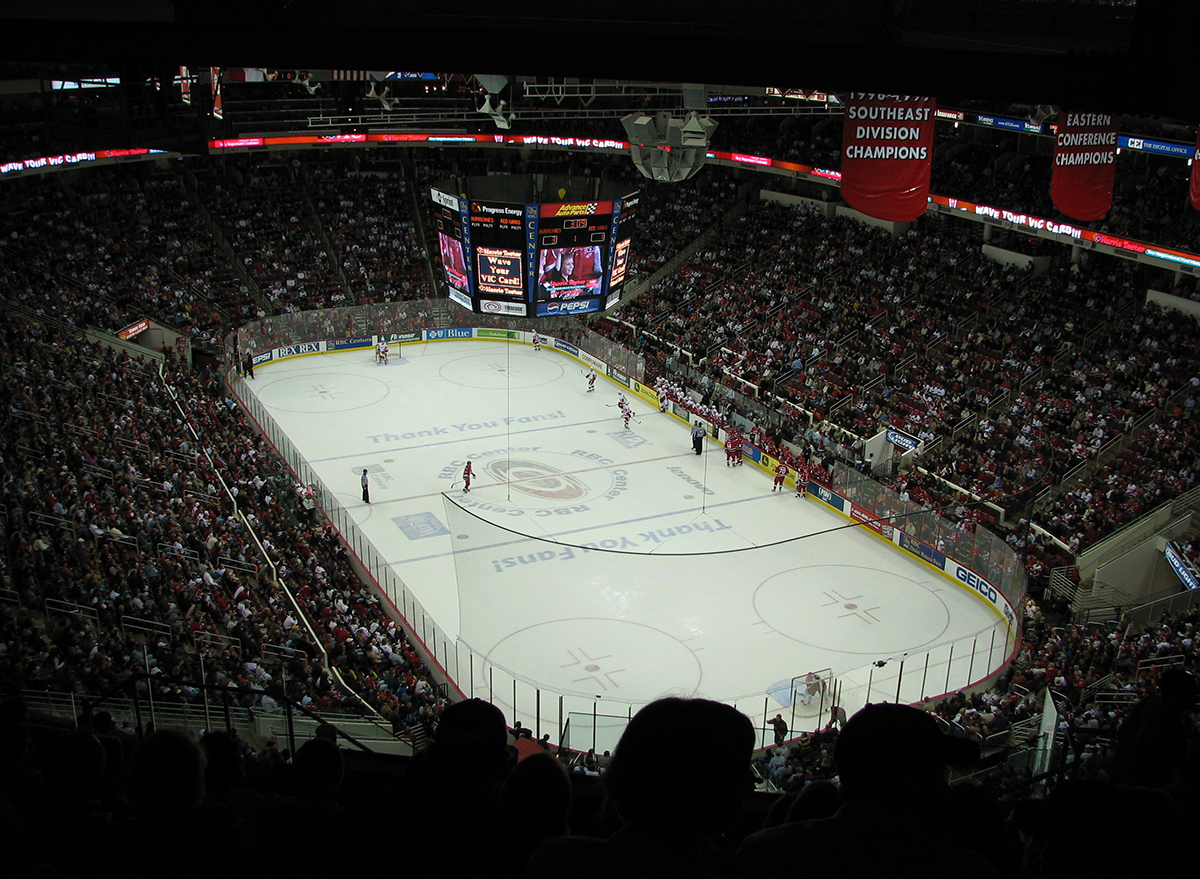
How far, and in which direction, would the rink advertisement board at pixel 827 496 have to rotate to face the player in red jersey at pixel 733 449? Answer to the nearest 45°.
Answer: approximately 90° to its right

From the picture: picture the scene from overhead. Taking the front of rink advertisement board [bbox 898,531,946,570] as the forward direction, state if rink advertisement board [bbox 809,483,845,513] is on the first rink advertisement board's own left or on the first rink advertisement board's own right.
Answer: on the first rink advertisement board's own right

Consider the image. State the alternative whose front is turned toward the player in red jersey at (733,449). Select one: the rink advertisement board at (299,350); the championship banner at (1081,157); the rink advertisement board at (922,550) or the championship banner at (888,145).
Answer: the rink advertisement board at (299,350)

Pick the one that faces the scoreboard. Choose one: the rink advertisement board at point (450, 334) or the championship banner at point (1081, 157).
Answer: the rink advertisement board

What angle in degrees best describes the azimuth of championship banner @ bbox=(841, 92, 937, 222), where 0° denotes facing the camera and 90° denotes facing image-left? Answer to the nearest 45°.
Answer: approximately 0°

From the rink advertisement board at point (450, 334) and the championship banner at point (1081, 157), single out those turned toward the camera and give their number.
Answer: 2

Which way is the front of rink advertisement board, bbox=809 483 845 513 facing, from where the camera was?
facing the viewer and to the left of the viewer

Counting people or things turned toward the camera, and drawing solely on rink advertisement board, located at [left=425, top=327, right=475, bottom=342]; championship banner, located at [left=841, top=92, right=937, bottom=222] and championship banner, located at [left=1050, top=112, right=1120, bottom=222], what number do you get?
3

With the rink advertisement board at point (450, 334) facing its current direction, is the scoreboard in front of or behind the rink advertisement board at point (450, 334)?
in front

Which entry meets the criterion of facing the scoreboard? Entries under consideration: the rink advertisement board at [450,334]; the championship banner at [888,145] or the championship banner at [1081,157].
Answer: the rink advertisement board

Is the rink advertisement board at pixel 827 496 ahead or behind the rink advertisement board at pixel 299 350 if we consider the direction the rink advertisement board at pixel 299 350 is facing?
ahead

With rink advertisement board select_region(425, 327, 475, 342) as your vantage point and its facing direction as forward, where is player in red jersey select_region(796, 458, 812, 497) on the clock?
The player in red jersey is roughly at 11 o'clock from the rink advertisement board.
